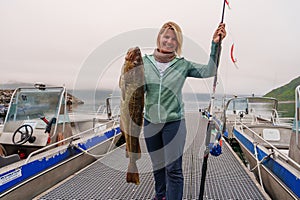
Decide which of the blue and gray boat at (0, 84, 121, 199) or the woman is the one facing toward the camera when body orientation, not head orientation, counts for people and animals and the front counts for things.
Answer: the woman

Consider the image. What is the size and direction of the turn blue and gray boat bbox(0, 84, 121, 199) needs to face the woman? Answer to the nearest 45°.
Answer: approximately 90° to its right

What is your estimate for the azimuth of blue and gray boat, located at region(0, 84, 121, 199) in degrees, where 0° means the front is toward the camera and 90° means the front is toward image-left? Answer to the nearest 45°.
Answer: approximately 225°

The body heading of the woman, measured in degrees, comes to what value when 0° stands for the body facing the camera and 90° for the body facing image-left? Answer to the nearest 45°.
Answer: approximately 0°

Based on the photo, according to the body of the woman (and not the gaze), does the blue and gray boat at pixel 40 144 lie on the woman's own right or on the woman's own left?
on the woman's own right

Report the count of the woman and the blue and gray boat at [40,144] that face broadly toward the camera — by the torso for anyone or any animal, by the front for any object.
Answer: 1

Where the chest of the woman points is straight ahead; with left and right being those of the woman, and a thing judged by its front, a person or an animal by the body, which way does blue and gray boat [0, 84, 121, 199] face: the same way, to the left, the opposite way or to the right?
the opposite way

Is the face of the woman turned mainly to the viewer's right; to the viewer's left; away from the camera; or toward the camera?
toward the camera
